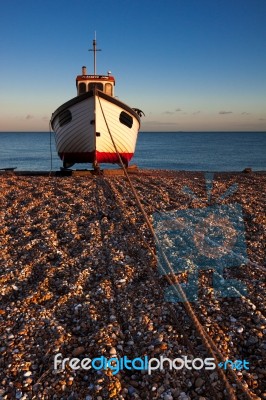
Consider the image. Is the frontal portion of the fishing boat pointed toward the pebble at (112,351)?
yes

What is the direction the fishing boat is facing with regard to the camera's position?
facing the viewer
